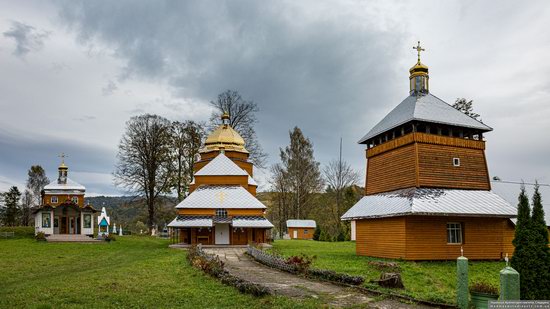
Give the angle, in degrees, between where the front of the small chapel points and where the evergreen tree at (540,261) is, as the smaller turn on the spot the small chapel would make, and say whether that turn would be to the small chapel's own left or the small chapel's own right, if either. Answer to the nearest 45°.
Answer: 0° — it already faces it

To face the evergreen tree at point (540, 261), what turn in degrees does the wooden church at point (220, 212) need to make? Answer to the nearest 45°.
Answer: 0° — it already faces it

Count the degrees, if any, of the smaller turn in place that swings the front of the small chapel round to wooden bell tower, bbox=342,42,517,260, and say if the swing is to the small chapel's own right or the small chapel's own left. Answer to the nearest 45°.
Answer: approximately 45° to the small chapel's own left

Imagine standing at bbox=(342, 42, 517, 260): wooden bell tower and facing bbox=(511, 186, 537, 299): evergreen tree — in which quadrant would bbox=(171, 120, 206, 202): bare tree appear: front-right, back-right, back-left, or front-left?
back-right

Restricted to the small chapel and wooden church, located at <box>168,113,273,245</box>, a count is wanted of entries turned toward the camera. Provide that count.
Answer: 2

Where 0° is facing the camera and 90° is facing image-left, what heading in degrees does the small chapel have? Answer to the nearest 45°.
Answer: approximately 0°

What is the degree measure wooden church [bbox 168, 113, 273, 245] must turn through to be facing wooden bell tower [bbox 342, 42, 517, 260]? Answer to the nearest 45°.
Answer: approximately 45° to its left

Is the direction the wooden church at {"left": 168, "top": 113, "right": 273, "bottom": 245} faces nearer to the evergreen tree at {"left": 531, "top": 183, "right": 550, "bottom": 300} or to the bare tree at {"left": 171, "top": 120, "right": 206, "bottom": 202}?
the evergreen tree

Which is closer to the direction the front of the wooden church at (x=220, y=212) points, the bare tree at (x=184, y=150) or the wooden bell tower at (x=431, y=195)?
the wooden bell tower
